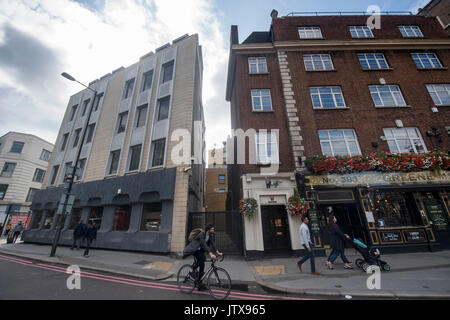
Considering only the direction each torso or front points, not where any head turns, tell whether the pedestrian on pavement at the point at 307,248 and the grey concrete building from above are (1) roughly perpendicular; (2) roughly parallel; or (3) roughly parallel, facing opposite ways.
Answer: roughly perpendicular

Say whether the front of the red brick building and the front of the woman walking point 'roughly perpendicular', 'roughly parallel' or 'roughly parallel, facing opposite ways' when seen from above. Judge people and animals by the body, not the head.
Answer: roughly perpendicular

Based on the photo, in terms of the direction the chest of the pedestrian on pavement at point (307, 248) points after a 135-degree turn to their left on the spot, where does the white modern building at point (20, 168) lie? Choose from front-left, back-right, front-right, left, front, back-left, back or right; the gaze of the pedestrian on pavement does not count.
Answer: front-left

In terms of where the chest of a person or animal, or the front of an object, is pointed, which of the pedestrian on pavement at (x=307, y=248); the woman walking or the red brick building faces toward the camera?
the red brick building

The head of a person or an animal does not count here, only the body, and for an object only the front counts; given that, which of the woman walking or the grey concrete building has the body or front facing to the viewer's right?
the woman walking

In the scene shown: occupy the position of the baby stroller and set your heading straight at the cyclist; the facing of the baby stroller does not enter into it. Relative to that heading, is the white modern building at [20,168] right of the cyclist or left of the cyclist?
right

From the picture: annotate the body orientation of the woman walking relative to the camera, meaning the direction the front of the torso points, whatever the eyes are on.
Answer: to the viewer's right

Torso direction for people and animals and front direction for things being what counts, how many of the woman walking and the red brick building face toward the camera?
1
